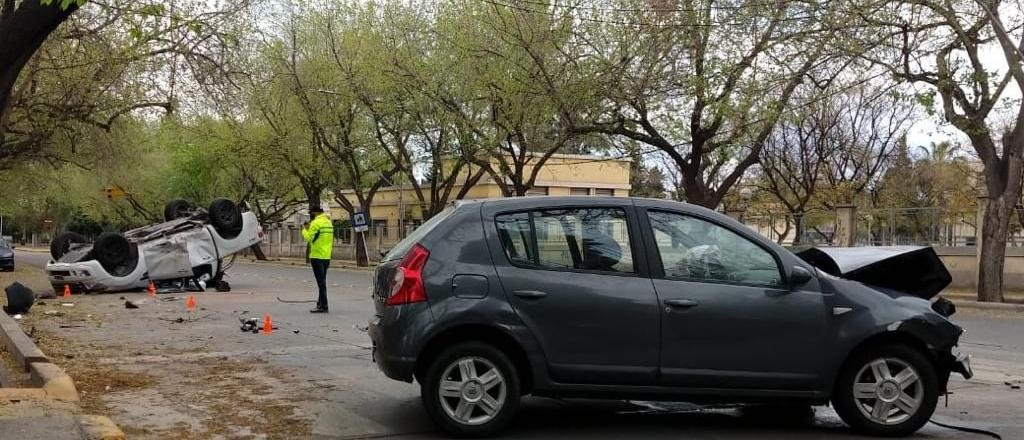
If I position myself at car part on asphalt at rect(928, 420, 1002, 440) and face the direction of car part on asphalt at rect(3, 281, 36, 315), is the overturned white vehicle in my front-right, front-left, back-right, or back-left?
front-right

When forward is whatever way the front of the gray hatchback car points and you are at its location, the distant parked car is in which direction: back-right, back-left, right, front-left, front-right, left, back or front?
back-left

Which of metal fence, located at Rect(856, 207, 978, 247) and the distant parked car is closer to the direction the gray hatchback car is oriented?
the metal fence

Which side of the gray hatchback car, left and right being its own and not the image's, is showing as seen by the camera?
right

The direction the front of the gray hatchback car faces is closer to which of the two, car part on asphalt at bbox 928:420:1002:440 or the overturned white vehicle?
the car part on asphalt

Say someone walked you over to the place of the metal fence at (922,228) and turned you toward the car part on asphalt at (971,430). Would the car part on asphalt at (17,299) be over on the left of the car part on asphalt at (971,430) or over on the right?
right

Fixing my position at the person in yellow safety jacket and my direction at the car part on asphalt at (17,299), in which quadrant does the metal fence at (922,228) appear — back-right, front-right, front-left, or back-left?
back-right

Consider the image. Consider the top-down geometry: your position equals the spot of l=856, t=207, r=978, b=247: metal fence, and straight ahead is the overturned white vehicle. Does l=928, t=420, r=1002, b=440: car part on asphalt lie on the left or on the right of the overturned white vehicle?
left

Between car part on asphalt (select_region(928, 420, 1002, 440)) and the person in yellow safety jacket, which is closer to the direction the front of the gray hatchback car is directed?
the car part on asphalt

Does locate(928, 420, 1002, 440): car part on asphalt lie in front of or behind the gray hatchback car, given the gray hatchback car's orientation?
in front

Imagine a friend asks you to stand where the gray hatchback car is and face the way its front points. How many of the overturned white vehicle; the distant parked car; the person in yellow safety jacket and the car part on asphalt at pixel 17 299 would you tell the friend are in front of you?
0

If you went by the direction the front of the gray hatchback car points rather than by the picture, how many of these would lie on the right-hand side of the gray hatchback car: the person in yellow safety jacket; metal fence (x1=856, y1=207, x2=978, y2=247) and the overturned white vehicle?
0

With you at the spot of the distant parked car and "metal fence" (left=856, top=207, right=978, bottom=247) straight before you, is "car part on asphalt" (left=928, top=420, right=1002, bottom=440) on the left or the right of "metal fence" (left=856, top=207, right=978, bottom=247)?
right

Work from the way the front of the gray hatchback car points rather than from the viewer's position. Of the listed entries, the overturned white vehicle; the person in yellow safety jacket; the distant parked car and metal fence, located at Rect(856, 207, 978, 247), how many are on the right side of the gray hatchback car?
0

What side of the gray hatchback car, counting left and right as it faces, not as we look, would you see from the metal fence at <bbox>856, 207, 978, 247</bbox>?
left

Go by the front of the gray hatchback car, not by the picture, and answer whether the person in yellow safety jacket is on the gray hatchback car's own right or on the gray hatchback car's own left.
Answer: on the gray hatchback car's own left

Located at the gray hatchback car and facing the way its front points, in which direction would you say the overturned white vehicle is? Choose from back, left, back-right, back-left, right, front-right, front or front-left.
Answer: back-left

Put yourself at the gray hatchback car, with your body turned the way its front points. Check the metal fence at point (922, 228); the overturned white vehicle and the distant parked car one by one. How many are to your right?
0

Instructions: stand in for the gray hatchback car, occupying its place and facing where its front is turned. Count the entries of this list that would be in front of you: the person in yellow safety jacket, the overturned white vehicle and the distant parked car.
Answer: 0
